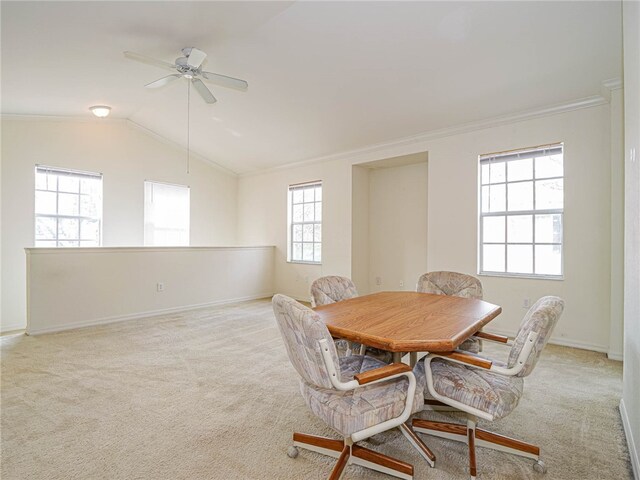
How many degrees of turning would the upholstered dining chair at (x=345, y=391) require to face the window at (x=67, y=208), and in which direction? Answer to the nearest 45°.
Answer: approximately 90° to its left

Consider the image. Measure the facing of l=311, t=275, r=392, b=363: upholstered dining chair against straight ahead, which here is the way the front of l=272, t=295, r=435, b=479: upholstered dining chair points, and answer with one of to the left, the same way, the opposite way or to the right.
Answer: to the right

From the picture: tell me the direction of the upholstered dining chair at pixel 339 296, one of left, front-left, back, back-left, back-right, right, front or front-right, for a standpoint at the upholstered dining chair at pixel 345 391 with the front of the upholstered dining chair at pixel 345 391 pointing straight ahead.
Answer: front-left

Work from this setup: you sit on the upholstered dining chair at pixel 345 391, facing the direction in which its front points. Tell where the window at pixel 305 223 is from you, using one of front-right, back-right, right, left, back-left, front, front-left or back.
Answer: front-left

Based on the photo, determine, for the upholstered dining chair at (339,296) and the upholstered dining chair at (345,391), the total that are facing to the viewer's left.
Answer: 0

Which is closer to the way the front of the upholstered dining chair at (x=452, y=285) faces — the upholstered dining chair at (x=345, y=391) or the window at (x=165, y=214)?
the upholstered dining chair

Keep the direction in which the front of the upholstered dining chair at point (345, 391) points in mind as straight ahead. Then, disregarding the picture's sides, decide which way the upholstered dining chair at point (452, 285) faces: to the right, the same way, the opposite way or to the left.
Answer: the opposite way

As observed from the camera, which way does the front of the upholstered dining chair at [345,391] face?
facing away from the viewer and to the right of the viewer

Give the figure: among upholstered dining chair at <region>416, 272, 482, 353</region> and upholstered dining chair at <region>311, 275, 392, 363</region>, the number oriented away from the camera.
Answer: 0

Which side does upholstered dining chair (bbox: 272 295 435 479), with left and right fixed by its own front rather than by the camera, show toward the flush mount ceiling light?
left

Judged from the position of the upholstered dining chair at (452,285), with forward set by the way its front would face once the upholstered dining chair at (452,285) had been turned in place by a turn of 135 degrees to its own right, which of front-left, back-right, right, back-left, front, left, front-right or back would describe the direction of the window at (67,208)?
left

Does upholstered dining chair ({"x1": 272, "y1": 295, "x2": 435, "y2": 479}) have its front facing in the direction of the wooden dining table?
yes

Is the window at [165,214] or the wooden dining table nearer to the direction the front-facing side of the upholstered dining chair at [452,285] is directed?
the wooden dining table

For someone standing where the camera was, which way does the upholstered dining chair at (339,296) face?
facing the viewer and to the right of the viewer

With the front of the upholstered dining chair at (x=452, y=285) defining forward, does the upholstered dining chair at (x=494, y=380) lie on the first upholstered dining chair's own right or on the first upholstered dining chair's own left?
on the first upholstered dining chair's own left

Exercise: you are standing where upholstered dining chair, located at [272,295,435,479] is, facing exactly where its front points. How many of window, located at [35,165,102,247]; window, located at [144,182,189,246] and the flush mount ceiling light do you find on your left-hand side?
3

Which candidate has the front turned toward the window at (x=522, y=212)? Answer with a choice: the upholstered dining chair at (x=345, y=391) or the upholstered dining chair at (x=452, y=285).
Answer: the upholstered dining chair at (x=345, y=391)

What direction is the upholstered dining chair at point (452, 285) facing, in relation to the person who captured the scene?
facing the viewer and to the left of the viewer

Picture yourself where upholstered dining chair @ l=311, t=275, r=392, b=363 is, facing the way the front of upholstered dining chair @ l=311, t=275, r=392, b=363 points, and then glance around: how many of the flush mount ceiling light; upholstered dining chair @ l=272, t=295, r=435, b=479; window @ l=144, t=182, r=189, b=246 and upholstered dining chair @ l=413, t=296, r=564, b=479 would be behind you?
2

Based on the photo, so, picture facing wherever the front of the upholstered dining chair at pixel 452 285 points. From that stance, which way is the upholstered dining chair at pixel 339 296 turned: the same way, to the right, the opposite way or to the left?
to the left
